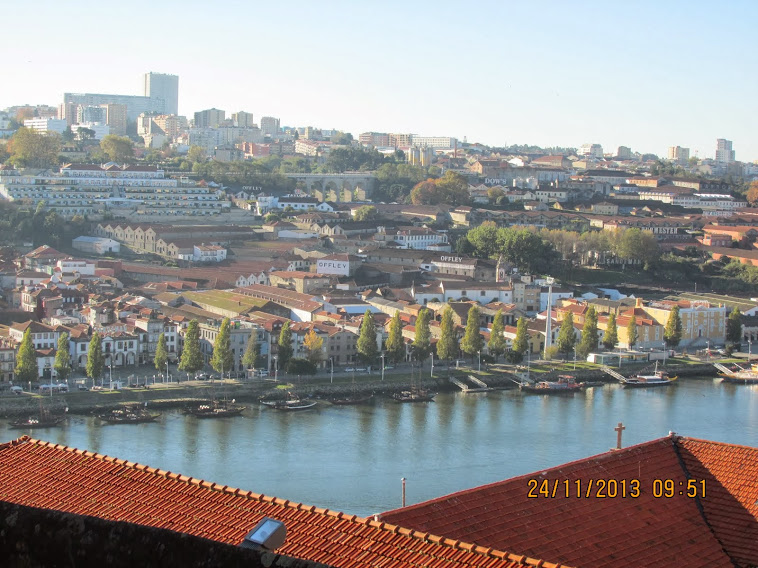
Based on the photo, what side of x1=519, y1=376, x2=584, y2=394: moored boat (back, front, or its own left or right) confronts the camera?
left

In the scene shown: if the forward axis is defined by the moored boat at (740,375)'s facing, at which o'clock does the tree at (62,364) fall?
The tree is roughly at 11 o'clock from the moored boat.

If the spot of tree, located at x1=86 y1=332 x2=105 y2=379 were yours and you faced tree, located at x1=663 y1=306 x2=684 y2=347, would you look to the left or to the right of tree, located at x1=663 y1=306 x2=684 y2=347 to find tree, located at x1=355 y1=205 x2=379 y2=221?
left

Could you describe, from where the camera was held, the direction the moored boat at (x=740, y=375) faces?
facing to the left of the viewer

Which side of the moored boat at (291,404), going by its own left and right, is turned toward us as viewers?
left

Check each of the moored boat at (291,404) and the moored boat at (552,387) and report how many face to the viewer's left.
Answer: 2

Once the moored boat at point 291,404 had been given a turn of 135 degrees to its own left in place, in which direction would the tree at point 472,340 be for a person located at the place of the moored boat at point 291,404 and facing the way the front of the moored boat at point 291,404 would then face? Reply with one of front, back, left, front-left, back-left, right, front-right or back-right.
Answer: left

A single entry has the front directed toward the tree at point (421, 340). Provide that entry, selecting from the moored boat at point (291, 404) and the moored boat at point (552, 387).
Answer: the moored boat at point (552, 387)

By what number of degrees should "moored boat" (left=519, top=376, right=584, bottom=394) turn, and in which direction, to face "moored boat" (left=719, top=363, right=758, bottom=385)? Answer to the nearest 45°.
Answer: approximately 135° to its right
